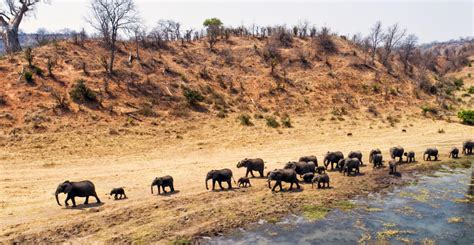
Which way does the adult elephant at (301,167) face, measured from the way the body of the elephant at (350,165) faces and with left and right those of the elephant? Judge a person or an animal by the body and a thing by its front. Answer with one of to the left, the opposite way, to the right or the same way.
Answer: the same way

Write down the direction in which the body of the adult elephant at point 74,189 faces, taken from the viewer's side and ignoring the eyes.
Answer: to the viewer's left

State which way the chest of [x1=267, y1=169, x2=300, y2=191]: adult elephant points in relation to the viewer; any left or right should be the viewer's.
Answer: facing to the left of the viewer

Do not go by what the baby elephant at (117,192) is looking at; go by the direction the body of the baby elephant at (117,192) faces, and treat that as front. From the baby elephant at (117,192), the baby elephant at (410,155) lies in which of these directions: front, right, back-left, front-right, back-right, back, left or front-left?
back

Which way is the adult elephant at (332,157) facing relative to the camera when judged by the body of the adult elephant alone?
to the viewer's left

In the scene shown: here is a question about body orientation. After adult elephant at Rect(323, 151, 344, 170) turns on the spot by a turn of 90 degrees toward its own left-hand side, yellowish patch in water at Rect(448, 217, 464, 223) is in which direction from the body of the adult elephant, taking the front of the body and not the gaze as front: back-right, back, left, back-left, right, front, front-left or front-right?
front-left

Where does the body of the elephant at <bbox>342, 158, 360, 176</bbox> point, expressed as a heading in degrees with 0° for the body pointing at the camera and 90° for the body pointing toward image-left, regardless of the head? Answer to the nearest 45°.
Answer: approximately 90°

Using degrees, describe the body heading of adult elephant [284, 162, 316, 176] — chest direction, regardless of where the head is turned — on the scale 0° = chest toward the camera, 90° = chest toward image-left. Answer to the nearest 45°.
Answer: approximately 90°

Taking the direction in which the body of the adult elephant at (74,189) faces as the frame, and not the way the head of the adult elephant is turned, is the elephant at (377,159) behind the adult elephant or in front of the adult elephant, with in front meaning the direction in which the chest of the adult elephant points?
behind

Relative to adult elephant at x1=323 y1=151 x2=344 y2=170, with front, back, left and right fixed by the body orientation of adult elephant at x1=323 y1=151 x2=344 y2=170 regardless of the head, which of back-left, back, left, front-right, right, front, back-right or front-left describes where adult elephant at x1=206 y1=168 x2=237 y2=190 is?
front-left

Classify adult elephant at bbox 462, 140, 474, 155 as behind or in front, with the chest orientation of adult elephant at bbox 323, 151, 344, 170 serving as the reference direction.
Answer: behind

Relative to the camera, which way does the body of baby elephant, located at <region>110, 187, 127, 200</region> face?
to the viewer's left

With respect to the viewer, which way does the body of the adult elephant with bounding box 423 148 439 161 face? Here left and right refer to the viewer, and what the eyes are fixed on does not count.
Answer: facing to the left of the viewer

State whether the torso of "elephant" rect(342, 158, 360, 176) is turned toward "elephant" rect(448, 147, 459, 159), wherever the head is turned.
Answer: no

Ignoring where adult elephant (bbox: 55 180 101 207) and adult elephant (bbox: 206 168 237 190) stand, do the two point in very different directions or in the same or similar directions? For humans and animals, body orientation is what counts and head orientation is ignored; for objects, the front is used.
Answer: same or similar directions

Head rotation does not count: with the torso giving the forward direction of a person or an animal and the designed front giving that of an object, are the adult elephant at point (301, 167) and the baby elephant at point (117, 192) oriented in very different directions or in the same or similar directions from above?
same or similar directions

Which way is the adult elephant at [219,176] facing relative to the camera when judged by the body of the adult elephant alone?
to the viewer's left

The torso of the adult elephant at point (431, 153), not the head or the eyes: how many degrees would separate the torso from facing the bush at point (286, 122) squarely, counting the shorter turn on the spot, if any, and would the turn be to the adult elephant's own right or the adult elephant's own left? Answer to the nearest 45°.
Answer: approximately 45° to the adult elephant's own right

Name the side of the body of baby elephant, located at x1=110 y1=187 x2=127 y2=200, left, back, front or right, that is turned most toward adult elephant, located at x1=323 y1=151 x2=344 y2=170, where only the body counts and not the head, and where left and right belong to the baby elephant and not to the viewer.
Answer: back
